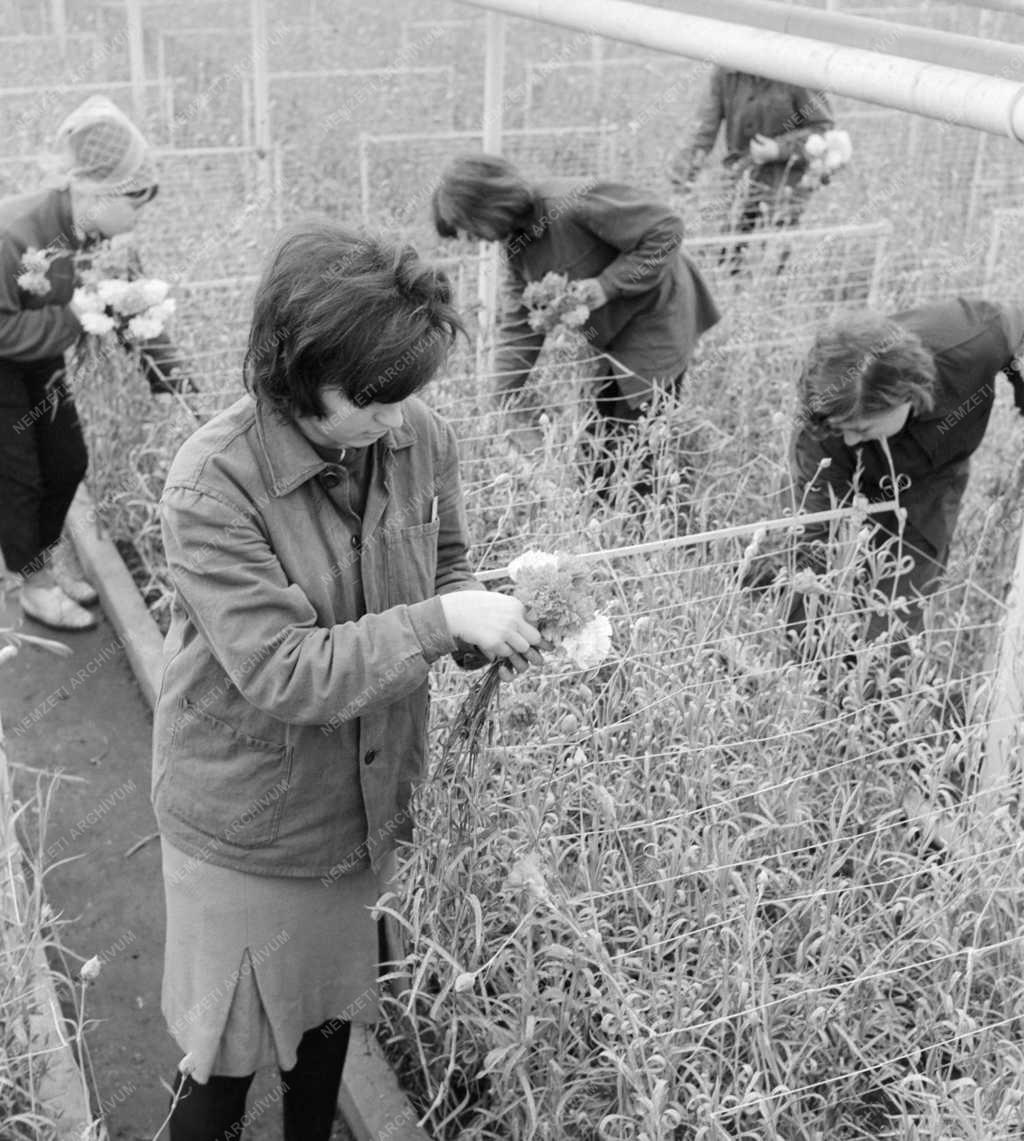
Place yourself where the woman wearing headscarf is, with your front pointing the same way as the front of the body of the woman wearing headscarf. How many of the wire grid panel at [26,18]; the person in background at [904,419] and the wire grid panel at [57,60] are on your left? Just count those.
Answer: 2

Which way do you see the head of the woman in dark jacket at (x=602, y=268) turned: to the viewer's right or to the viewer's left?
to the viewer's left

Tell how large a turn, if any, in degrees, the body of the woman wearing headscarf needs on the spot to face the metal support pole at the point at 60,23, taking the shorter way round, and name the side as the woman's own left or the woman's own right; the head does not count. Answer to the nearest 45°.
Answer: approximately 90° to the woman's own left

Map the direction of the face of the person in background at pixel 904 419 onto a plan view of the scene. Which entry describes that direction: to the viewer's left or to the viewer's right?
to the viewer's left

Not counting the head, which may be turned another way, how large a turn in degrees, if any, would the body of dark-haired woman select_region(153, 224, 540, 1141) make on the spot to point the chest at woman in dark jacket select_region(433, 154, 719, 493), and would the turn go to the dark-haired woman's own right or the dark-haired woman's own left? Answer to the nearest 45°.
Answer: approximately 135° to the dark-haired woman's own left

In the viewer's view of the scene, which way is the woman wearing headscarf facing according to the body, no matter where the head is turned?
to the viewer's right

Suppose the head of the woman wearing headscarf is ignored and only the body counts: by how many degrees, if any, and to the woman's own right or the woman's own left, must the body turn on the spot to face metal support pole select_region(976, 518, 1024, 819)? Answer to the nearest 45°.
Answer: approximately 45° to the woman's own right

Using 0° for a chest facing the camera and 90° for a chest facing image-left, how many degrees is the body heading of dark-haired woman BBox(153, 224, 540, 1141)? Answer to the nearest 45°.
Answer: approximately 315°

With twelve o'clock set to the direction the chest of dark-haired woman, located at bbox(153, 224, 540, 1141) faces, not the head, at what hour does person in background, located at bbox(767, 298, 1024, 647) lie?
The person in background is roughly at 9 o'clock from the dark-haired woman.

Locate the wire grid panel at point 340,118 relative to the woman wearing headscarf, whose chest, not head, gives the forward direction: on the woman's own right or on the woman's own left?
on the woman's own left

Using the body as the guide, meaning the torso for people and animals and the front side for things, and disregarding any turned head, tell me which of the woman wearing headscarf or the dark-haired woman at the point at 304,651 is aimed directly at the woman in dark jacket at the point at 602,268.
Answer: the woman wearing headscarf
